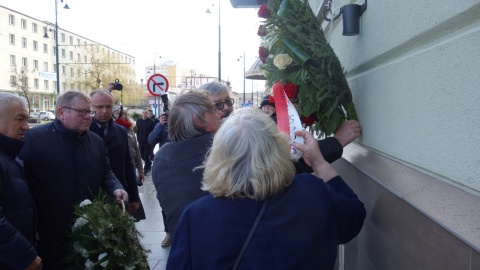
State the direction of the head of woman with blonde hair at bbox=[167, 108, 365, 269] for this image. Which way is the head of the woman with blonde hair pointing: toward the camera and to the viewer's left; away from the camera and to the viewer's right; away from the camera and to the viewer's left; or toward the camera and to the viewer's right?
away from the camera and to the viewer's right

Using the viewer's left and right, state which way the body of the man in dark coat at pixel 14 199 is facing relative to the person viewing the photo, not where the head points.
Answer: facing to the right of the viewer

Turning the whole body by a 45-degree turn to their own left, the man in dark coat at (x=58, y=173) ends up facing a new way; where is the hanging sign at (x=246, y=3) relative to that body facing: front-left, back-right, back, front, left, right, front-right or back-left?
front-left

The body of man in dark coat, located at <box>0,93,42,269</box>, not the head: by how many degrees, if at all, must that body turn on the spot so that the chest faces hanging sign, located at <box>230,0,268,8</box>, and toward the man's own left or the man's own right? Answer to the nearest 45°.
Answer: approximately 45° to the man's own left

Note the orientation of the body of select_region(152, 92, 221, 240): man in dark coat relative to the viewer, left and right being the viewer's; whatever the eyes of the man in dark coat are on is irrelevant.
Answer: facing away from the viewer and to the right of the viewer

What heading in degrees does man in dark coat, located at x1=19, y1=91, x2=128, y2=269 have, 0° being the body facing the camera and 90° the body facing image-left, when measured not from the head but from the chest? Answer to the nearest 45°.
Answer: approximately 315°

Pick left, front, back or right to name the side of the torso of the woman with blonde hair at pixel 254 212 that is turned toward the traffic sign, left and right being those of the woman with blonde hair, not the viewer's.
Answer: front

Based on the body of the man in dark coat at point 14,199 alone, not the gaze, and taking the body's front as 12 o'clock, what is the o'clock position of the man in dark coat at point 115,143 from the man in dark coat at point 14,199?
the man in dark coat at point 115,143 is roughly at 10 o'clock from the man in dark coat at point 14,199.

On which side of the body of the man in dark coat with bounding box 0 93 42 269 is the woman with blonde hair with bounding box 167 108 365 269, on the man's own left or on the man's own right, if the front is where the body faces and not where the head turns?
on the man's own right

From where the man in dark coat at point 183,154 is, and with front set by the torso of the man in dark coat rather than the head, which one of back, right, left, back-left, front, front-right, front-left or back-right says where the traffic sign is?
front-left

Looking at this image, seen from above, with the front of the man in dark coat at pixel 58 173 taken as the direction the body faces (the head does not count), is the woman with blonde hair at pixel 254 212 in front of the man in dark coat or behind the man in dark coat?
in front

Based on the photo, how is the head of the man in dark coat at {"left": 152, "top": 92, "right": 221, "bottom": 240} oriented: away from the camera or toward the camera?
away from the camera

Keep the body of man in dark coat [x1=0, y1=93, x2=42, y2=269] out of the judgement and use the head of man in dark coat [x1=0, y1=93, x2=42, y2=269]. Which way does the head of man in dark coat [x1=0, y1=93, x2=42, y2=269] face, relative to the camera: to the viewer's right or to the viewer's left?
to the viewer's right
